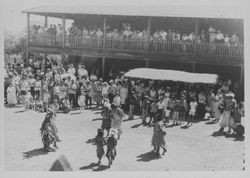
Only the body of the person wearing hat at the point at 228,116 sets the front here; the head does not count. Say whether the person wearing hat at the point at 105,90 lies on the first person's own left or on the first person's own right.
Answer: on the first person's own right

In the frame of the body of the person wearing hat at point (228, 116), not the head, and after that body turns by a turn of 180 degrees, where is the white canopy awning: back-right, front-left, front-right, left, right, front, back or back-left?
left

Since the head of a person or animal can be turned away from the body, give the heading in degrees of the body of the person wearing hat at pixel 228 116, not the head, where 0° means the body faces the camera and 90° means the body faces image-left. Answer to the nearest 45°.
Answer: approximately 45°
